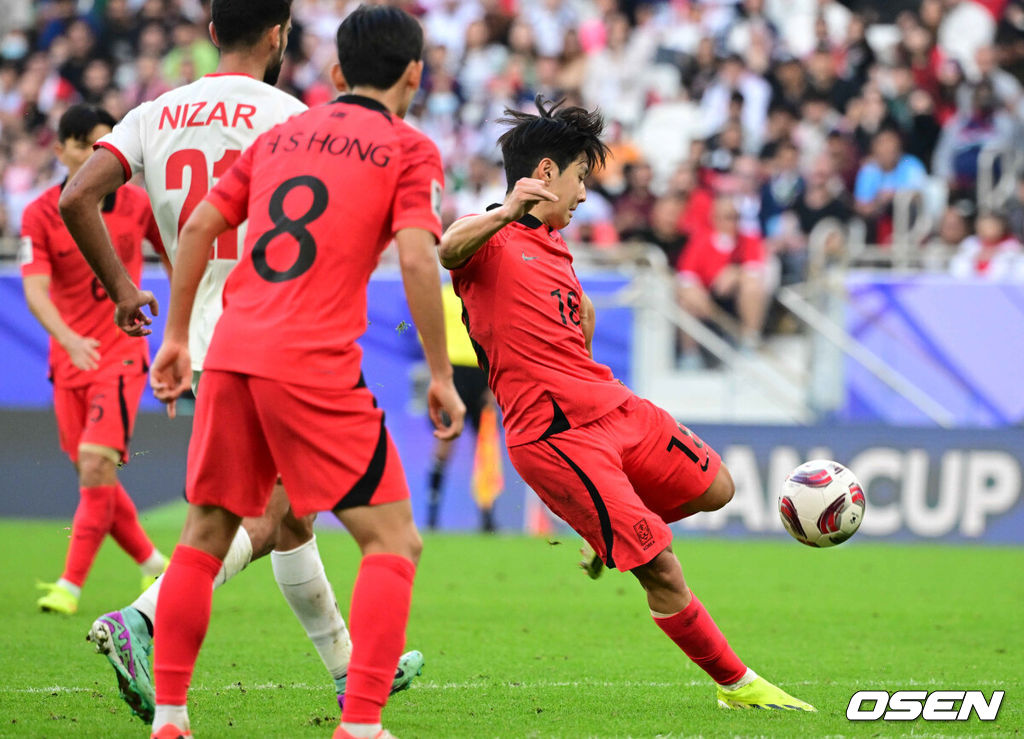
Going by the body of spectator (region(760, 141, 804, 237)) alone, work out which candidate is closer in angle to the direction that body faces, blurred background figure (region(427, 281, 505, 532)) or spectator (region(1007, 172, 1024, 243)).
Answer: the blurred background figure

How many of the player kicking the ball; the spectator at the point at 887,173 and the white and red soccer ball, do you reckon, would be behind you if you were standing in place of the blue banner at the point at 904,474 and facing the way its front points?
1

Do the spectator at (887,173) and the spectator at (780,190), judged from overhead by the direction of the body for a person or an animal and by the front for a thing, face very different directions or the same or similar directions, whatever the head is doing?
same or similar directions

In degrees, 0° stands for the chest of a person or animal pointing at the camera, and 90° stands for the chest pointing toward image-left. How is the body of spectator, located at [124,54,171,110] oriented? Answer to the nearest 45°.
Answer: approximately 0°

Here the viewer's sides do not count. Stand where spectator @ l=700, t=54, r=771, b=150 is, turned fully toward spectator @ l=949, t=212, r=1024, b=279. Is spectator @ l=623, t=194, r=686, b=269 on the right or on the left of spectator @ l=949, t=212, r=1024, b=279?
right

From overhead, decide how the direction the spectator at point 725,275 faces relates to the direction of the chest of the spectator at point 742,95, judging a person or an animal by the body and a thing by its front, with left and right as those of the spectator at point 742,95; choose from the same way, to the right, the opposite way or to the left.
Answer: the same way

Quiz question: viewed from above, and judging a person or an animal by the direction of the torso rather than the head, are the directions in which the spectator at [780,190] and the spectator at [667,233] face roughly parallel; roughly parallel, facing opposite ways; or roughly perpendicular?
roughly parallel

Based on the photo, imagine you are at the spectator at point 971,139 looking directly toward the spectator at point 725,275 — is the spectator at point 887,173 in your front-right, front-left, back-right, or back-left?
front-right

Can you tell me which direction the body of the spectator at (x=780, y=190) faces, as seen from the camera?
toward the camera

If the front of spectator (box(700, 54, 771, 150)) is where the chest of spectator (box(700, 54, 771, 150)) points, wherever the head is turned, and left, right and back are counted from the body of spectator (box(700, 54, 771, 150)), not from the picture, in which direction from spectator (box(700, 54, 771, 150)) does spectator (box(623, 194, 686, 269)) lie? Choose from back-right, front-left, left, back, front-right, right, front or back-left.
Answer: front

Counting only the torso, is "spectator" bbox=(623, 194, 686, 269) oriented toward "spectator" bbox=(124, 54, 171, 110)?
no

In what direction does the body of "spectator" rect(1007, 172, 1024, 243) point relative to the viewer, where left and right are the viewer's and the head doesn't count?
facing the viewer

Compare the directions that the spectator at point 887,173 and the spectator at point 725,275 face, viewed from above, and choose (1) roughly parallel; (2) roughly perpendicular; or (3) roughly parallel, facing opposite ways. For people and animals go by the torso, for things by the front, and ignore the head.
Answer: roughly parallel

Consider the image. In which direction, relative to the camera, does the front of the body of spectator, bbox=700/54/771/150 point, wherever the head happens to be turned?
toward the camera

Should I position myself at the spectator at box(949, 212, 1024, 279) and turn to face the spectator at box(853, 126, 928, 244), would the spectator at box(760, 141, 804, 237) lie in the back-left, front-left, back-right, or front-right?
front-left

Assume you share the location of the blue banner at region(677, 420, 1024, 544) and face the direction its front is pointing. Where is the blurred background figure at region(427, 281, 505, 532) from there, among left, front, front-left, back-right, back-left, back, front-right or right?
right

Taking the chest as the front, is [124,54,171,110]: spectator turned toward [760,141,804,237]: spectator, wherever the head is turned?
no

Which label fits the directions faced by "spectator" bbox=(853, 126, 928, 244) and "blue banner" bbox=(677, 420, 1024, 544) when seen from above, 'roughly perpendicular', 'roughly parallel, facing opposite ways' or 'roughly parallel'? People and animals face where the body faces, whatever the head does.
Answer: roughly parallel

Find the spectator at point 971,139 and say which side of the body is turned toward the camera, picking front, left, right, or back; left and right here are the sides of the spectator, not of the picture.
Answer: front

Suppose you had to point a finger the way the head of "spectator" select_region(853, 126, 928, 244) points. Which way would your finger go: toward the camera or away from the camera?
toward the camera

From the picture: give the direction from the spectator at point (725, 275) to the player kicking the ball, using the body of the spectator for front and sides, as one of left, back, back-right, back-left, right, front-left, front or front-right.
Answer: front

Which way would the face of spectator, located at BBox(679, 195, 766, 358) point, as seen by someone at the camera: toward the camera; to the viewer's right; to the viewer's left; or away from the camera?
toward the camera

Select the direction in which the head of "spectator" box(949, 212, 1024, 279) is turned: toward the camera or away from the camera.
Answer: toward the camera

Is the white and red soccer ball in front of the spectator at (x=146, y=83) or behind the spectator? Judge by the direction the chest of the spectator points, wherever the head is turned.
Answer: in front
